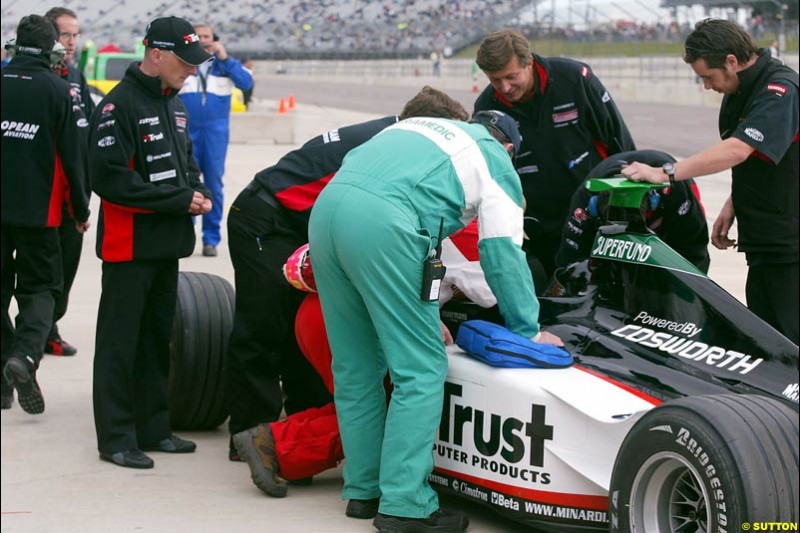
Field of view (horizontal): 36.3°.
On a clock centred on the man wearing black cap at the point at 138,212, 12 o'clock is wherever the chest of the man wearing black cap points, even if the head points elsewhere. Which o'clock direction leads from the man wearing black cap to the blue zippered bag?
The blue zippered bag is roughly at 12 o'clock from the man wearing black cap.

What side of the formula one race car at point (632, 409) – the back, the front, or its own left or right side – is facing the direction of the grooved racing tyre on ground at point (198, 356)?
front

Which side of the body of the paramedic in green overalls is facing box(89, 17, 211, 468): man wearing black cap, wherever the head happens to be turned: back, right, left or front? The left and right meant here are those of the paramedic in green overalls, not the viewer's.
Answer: left

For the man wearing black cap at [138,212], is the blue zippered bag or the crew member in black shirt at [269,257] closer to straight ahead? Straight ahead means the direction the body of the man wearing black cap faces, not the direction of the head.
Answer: the blue zippered bag

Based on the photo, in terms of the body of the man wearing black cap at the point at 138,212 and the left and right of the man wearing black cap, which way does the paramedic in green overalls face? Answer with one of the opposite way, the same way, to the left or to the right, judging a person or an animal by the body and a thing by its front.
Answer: to the left

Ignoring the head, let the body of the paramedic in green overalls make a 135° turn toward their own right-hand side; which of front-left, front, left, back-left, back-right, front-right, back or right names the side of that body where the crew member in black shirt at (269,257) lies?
back-right

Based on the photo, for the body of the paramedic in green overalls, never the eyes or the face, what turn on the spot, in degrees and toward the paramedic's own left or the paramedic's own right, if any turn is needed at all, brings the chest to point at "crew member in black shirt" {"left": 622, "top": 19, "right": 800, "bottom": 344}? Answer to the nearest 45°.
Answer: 0° — they already face them

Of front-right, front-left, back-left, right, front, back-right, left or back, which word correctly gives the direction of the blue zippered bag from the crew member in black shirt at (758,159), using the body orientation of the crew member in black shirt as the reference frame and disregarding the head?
front-left

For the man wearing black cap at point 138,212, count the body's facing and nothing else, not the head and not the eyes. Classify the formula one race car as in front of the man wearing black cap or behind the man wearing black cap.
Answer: in front

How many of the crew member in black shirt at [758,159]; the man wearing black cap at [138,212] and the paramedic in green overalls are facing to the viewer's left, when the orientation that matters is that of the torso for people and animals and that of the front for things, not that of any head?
1

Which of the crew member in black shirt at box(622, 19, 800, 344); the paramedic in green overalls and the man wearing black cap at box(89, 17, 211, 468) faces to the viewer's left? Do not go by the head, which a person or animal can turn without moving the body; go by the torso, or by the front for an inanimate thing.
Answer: the crew member in black shirt

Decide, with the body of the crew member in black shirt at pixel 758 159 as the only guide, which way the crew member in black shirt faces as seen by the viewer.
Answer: to the viewer's left

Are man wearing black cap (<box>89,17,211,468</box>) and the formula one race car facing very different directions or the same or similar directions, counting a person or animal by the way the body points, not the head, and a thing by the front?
very different directions

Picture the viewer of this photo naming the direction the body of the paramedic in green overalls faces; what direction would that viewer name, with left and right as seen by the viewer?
facing away from the viewer and to the right of the viewer

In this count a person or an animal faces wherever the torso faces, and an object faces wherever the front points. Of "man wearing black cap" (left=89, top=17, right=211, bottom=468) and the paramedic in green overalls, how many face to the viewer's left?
0

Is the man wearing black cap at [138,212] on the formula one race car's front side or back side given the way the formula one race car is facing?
on the front side

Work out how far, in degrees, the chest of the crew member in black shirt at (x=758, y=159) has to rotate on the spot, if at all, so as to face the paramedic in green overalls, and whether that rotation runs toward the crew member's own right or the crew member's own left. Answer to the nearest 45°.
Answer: approximately 45° to the crew member's own left

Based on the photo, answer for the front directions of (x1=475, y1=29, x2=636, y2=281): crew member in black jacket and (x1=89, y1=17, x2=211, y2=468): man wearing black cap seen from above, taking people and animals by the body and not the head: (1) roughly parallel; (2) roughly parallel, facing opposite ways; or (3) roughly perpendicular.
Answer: roughly perpendicular
